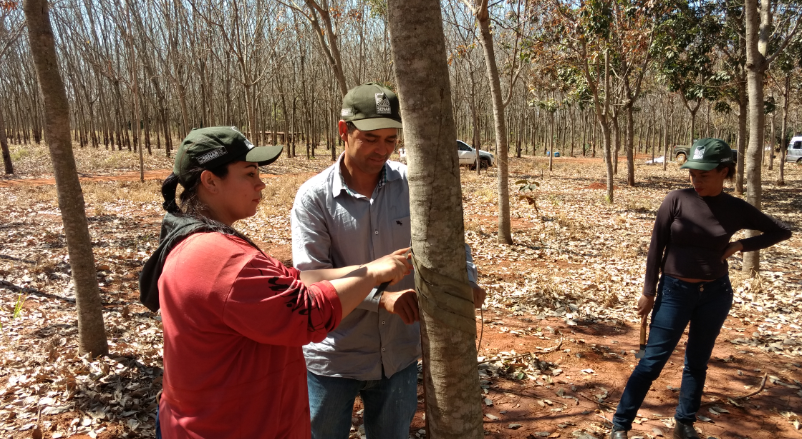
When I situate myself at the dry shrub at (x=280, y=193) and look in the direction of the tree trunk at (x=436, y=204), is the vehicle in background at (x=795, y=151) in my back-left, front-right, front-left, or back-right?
back-left

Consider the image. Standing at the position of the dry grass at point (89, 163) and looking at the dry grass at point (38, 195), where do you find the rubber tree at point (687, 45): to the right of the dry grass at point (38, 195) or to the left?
left

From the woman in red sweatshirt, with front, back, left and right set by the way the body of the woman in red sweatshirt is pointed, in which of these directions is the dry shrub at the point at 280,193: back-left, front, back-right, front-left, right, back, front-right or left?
left

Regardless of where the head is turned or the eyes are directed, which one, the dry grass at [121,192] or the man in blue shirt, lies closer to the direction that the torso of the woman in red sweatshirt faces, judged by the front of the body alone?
the man in blue shirt

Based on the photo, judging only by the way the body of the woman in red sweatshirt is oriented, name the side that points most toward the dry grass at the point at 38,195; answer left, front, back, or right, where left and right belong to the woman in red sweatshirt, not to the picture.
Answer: left

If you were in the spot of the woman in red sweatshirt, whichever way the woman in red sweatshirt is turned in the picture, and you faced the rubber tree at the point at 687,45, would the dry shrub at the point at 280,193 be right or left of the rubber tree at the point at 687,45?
left

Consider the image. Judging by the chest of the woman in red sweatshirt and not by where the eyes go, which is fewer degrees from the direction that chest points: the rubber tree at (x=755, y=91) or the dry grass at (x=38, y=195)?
the rubber tree

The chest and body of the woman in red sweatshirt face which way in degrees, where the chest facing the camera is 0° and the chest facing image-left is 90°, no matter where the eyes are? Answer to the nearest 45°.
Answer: approximately 270°

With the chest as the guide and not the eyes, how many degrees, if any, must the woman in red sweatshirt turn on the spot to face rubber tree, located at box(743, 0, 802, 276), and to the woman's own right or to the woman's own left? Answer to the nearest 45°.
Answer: approximately 45° to the woman's own left

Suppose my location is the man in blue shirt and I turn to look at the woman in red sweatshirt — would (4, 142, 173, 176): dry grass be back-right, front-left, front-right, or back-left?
back-right

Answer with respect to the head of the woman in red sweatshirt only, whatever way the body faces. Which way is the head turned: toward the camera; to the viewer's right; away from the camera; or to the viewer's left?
to the viewer's right

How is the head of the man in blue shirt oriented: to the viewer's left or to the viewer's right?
to the viewer's right

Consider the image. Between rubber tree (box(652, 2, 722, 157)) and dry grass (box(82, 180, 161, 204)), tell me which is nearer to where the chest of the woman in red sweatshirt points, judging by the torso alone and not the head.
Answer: the rubber tree

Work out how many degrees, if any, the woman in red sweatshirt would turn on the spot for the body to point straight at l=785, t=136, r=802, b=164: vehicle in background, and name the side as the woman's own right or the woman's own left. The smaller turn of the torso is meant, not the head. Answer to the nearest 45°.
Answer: approximately 45° to the woman's own left

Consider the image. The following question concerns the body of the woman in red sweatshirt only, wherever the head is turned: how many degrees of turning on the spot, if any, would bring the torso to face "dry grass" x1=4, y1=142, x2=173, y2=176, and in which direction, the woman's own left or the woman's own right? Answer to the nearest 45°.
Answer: approximately 90° to the woman's own left

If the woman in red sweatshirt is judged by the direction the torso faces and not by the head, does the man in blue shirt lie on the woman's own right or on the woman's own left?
on the woman's own left
